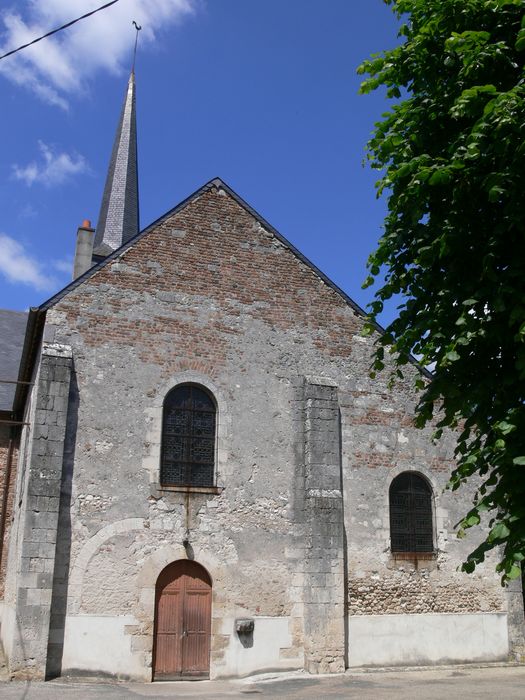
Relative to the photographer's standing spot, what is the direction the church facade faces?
facing the viewer

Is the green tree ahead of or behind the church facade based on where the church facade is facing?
ahead
